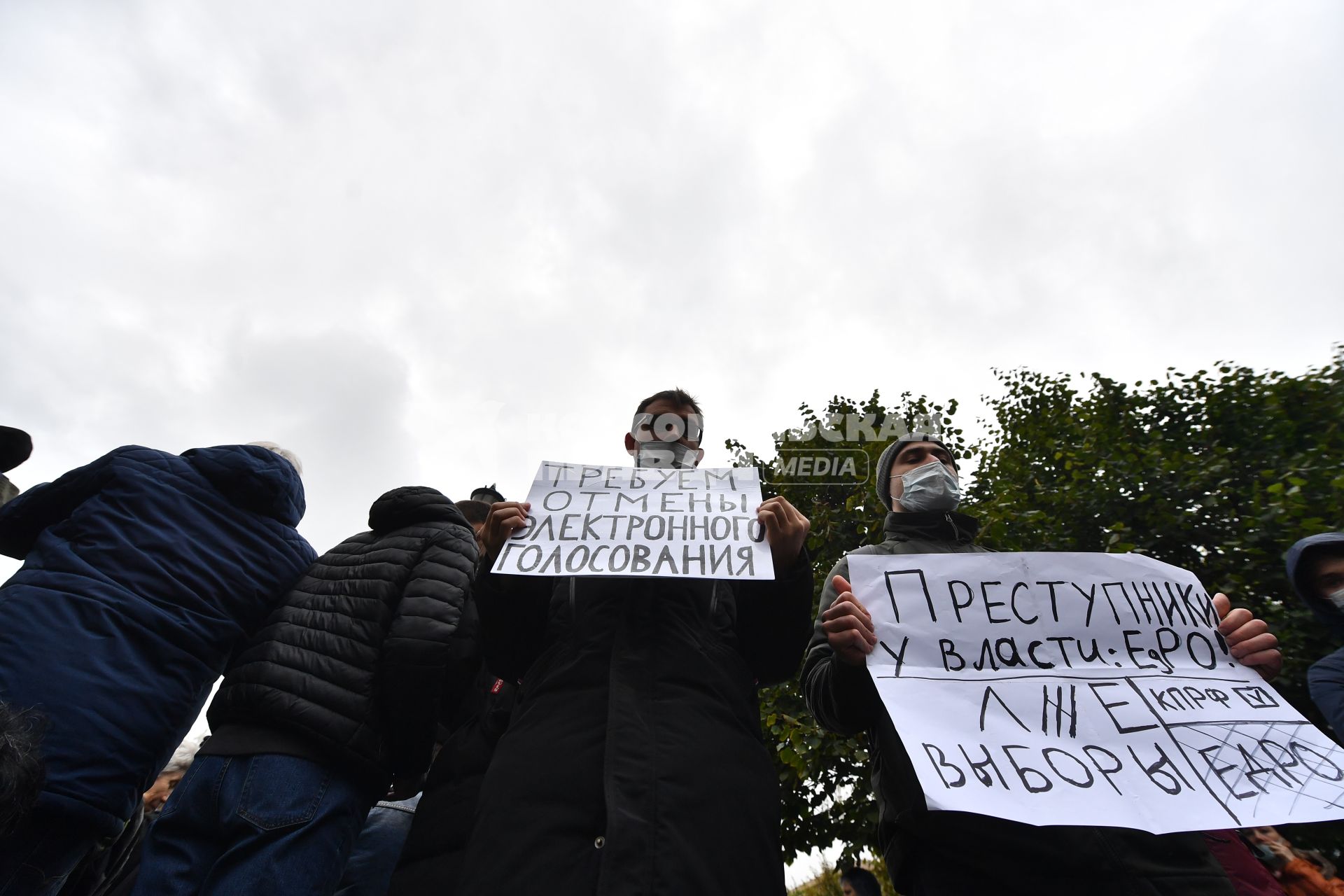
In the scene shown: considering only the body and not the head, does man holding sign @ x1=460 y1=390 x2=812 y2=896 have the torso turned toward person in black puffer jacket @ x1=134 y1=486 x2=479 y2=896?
no

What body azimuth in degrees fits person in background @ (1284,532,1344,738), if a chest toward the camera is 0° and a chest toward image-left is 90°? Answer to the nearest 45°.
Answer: approximately 315°

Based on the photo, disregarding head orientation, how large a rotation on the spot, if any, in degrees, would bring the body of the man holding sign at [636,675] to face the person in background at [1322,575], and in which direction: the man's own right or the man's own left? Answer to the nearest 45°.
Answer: approximately 90° to the man's own left

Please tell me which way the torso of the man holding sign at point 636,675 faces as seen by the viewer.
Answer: toward the camera

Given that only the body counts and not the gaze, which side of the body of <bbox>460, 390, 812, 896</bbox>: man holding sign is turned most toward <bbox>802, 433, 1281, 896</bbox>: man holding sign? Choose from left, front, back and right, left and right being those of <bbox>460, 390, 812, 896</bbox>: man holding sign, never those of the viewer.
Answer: left

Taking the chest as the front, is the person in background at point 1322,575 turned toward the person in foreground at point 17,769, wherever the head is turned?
no

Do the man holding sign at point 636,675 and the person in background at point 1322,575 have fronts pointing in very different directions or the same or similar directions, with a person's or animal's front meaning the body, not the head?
same or similar directions

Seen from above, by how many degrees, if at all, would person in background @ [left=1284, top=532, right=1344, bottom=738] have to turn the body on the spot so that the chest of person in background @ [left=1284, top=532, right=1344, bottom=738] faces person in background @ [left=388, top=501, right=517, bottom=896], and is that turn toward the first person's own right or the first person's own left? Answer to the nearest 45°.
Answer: approximately 90° to the first person's own right

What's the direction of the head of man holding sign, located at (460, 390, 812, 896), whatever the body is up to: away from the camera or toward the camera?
toward the camera
